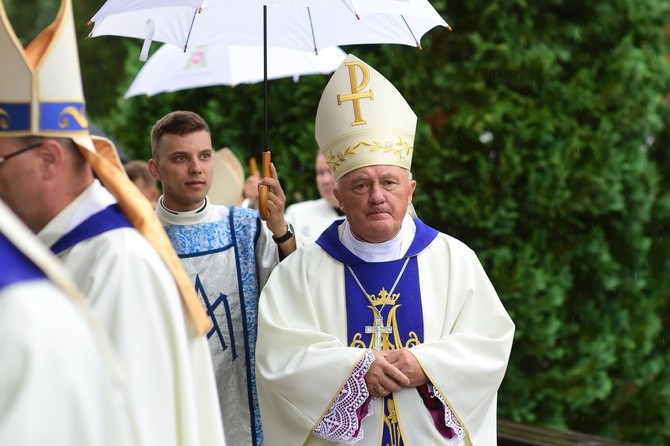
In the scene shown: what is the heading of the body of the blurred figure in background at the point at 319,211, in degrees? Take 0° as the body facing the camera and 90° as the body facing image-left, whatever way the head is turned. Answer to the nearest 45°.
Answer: approximately 0°

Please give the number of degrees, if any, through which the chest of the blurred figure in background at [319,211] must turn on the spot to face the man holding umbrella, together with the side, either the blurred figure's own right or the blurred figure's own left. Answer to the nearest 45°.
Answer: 0° — they already face them

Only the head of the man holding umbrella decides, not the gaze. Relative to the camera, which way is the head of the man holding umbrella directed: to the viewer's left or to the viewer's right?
to the viewer's right

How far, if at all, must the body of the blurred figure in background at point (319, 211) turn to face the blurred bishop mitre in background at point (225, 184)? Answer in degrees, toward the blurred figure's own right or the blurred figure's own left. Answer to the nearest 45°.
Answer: approximately 90° to the blurred figure's own right

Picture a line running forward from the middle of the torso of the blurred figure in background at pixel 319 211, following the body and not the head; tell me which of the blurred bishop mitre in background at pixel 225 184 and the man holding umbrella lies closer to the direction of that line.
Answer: the man holding umbrella

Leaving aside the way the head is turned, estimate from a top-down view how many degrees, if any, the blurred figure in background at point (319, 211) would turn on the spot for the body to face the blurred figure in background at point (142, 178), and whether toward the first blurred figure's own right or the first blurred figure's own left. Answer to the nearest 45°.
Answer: approximately 90° to the first blurred figure's own right

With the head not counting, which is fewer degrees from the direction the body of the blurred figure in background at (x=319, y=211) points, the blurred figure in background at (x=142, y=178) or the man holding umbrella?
the man holding umbrella
